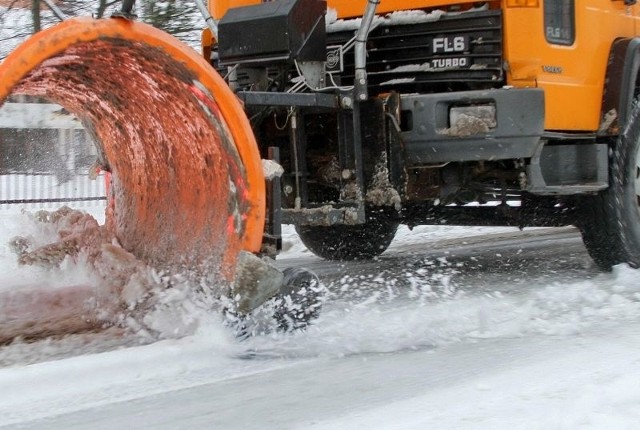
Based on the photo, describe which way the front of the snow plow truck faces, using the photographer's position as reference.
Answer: facing the viewer and to the left of the viewer

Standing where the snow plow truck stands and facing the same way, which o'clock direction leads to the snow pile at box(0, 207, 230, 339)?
The snow pile is roughly at 1 o'clock from the snow plow truck.

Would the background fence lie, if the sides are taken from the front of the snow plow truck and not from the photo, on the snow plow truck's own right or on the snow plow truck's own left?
on the snow plow truck's own right
